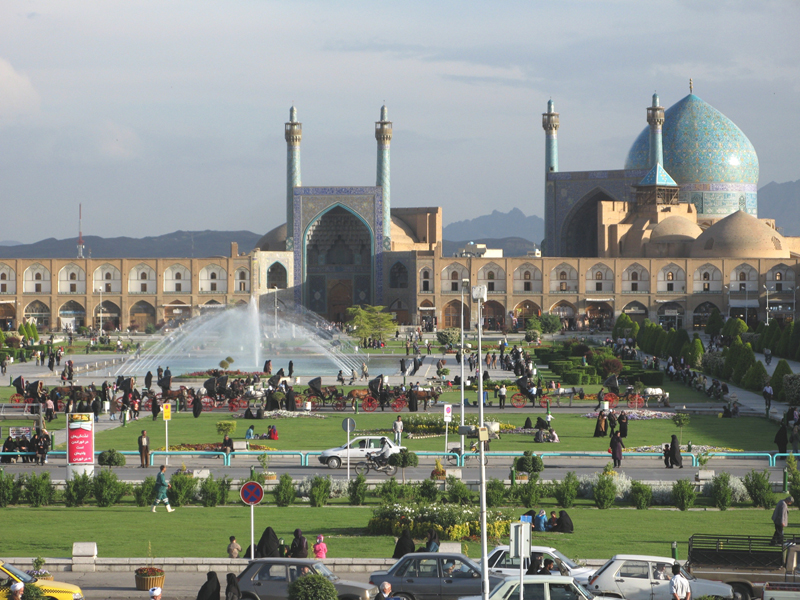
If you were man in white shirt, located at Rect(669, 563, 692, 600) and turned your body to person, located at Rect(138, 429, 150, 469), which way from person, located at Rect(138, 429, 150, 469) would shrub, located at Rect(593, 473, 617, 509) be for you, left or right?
right

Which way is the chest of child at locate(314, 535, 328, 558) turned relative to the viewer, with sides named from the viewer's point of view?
facing away from the viewer

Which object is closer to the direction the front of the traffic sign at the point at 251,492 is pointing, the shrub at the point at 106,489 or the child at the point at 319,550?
the child

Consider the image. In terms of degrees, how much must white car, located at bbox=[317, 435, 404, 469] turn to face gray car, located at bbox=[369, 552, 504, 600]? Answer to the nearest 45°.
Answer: approximately 90° to its left

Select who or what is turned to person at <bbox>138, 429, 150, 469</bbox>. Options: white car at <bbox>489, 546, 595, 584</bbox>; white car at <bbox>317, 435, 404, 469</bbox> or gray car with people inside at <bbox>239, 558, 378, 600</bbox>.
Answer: white car at <bbox>317, 435, 404, 469</bbox>

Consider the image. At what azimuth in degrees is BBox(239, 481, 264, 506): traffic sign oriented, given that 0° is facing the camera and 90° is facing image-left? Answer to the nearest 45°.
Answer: approximately 0°

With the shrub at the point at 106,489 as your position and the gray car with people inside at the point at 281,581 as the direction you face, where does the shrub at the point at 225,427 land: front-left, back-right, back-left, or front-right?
back-left

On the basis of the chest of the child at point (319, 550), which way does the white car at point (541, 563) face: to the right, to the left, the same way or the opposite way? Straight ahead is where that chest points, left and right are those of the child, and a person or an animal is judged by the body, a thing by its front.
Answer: to the right
